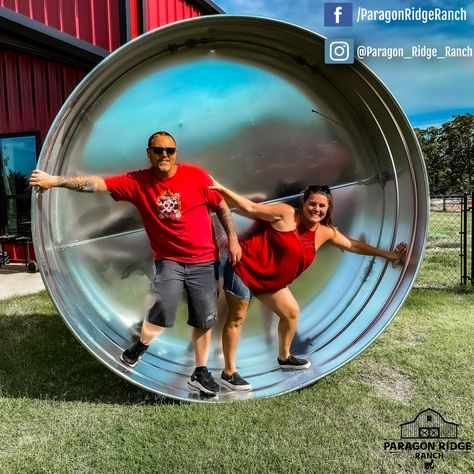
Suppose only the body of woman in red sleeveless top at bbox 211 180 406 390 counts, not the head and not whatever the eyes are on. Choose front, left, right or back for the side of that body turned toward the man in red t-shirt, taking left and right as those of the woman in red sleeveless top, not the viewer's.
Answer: right

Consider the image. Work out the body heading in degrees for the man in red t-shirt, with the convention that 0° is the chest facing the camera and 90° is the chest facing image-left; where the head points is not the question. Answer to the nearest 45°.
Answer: approximately 0°

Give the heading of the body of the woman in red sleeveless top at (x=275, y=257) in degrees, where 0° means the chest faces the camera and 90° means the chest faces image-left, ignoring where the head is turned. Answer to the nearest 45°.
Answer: approximately 315°

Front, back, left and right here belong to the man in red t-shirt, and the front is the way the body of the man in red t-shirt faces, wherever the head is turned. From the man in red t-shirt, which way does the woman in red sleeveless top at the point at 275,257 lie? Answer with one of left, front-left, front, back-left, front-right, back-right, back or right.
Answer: left
